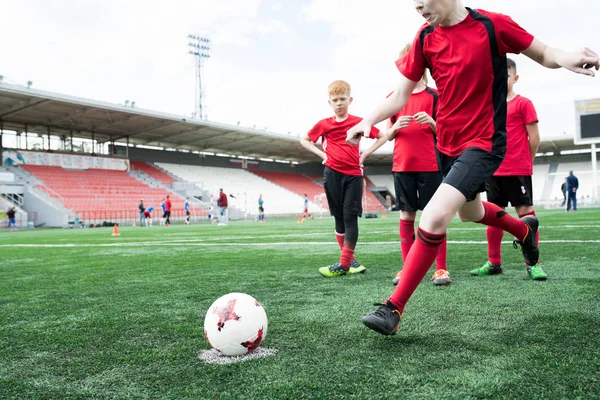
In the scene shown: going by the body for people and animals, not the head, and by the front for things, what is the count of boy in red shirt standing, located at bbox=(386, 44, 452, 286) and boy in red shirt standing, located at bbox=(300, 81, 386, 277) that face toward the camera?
2

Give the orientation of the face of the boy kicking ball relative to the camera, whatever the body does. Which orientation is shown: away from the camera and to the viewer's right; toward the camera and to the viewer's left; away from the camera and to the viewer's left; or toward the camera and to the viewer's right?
toward the camera and to the viewer's left

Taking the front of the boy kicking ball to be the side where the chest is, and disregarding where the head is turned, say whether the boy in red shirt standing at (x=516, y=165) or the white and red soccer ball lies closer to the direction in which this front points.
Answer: the white and red soccer ball

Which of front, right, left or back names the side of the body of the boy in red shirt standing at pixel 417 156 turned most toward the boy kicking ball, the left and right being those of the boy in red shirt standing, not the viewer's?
front

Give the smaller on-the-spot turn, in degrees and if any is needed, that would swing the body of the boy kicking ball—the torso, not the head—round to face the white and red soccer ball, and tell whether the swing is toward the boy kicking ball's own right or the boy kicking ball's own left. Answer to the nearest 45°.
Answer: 0° — they already face it

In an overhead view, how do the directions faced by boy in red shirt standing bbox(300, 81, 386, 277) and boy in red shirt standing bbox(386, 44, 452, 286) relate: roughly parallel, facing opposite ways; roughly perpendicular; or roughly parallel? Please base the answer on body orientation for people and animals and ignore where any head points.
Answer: roughly parallel

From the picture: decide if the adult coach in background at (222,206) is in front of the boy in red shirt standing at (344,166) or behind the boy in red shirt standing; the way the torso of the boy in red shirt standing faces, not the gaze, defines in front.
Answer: behind

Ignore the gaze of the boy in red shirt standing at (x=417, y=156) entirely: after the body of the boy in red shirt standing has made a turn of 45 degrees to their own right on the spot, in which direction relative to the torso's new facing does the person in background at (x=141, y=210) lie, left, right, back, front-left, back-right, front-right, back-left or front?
right

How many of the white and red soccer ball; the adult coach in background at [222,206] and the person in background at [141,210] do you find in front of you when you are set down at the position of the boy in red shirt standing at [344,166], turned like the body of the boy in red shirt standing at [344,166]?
1

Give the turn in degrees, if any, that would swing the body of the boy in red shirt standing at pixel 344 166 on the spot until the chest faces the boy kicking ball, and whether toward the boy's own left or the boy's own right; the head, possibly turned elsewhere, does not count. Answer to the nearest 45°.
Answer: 0° — they already face them

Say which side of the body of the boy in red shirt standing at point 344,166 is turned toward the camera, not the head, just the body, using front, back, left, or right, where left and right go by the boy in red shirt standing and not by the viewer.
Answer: front

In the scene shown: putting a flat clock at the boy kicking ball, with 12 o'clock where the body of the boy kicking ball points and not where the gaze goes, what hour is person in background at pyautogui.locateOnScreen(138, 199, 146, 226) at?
The person in background is roughly at 3 o'clock from the boy kicking ball.

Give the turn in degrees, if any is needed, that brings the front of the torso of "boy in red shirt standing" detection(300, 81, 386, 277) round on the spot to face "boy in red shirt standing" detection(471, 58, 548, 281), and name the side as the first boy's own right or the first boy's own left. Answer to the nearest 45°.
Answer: approximately 90° to the first boy's own left
